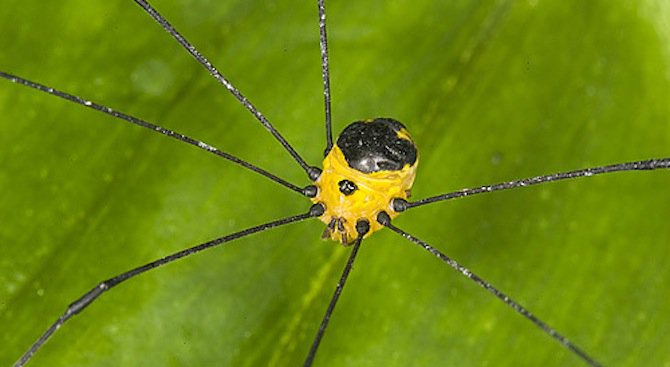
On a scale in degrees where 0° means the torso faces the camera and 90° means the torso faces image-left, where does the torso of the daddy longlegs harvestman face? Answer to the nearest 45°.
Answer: approximately 45°
